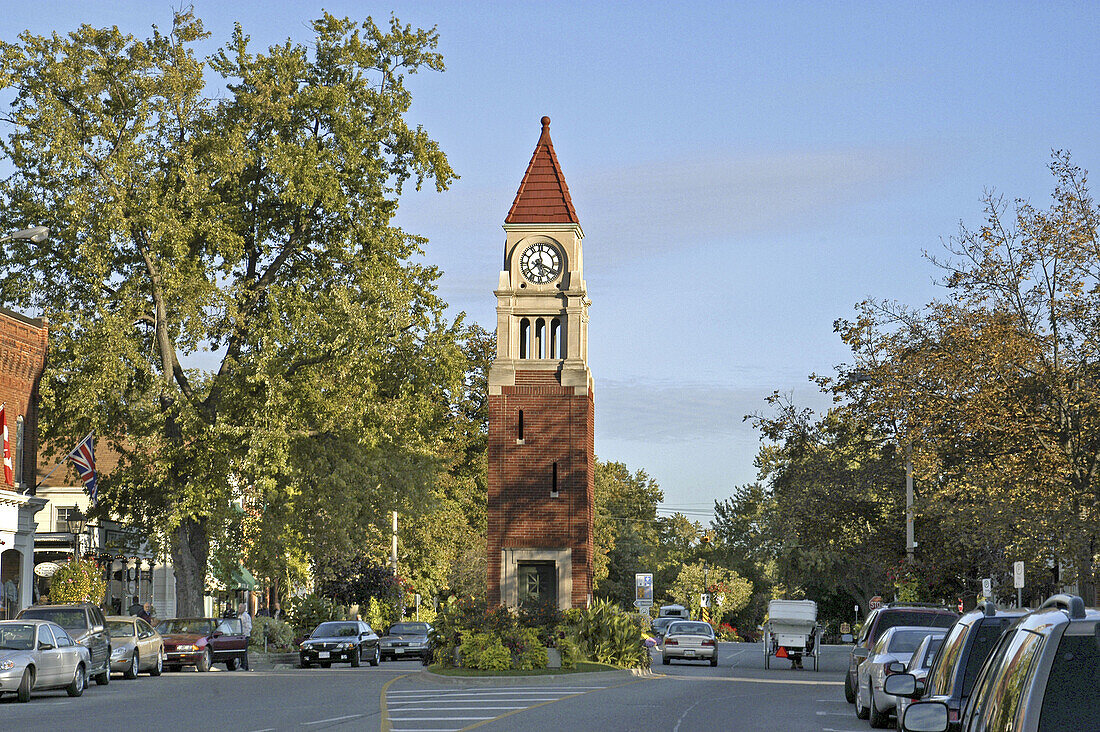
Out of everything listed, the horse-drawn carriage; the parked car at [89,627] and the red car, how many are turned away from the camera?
1

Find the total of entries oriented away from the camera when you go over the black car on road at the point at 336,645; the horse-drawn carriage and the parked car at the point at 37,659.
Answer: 1

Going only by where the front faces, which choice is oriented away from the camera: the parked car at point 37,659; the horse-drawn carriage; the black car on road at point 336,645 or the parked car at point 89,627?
the horse-drawn carriage

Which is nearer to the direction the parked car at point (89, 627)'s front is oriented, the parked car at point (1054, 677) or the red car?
the parked car

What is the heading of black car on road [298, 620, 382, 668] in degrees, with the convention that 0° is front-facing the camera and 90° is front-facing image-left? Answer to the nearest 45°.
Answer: approximately 45°

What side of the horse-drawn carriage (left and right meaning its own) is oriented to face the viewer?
back

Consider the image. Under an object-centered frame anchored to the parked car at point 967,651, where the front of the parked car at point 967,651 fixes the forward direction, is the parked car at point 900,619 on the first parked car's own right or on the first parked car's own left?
on the first parked car's own left

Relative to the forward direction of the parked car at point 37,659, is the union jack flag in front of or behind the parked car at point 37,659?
behind

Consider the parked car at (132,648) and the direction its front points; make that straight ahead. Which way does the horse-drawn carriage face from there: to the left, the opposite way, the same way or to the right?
the opposite way

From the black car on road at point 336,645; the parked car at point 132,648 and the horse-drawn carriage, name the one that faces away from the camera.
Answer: the horse-drawn carriage

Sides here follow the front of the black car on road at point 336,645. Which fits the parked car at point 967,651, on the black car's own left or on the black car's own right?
on the black car's own left

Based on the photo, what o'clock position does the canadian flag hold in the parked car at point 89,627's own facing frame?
The canadian flag is roughly at 4 o'clock from the parked car.

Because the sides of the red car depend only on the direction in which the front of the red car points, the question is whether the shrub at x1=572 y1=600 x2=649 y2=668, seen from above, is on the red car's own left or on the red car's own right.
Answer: on the red car's own left

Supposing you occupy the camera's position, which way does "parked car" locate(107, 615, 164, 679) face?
facing the viewer and to the left of the viewer

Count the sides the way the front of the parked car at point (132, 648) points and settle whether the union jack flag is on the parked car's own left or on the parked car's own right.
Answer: on the parked car's own right
